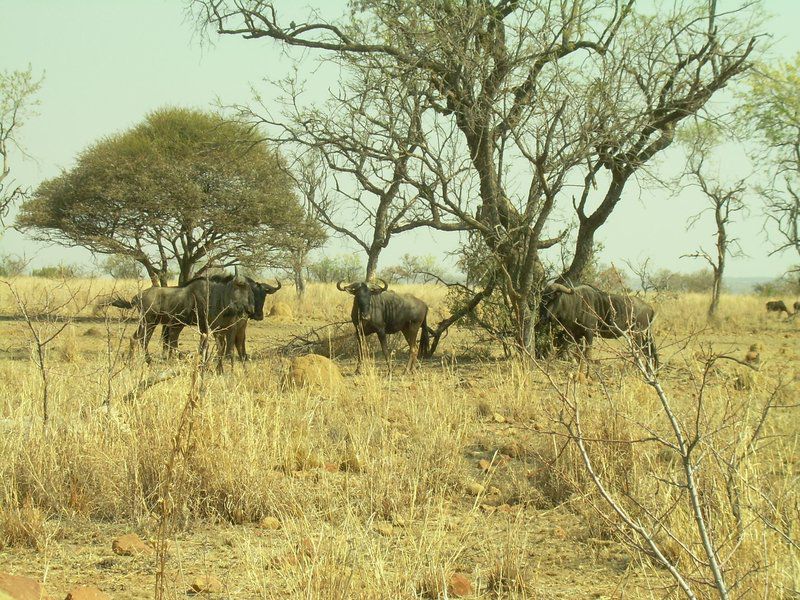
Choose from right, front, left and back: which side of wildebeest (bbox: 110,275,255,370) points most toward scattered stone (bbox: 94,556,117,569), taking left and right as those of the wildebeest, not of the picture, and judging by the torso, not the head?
right

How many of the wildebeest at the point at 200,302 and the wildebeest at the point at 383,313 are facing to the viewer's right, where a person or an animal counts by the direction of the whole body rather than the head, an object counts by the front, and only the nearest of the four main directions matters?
1

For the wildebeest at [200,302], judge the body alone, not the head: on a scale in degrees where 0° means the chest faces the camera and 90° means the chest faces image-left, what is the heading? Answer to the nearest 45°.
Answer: approximately 270°

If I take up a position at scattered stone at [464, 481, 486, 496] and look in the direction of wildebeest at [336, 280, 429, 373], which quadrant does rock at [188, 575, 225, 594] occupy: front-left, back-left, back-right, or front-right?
back-left

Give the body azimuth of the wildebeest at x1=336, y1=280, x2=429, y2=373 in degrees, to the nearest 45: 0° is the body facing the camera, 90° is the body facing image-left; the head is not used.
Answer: approximately 45°

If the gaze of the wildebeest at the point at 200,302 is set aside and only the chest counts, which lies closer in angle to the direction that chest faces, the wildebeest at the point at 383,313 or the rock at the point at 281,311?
the wildebeest
